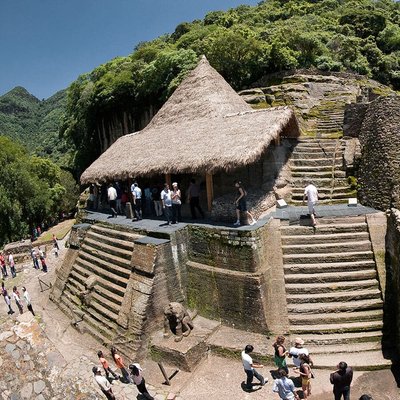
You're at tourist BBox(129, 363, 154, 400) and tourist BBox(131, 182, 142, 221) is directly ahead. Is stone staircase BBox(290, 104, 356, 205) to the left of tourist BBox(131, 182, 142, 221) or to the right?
right

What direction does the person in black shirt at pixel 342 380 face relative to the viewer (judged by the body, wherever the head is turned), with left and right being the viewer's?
facing away from the viewer

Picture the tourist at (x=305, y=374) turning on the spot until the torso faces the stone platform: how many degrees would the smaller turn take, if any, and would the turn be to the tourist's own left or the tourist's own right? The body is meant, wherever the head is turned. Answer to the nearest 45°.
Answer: approximately 45° to the tourist's own right

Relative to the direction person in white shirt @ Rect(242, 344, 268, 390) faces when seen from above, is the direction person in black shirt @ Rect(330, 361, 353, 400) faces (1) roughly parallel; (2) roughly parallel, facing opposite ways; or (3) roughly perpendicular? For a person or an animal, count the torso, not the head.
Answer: roughly perpendicular

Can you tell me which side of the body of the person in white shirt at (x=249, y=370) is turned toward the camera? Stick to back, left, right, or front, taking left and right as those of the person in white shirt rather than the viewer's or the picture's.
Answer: right

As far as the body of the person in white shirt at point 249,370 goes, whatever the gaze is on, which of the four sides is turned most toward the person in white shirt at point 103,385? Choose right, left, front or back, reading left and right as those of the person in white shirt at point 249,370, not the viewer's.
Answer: back

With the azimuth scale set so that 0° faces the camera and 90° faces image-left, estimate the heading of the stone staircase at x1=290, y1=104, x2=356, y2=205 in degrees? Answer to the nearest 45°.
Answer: approximately 0°
